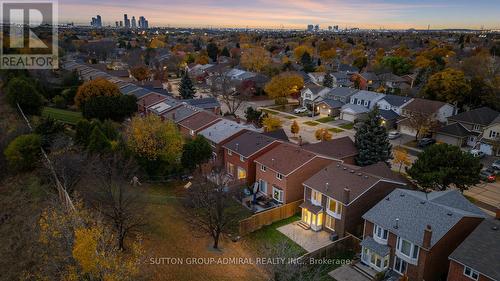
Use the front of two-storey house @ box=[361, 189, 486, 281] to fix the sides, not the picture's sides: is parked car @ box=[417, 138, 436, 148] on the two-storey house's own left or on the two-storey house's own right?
on the two-storey house's own left

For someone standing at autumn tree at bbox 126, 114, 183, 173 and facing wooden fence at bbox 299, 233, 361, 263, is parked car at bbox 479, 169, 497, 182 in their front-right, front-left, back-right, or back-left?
front-left

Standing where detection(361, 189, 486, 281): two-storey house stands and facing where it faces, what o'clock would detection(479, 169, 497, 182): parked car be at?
The parked car is roughly at 11 o'clock from the two-storey house.

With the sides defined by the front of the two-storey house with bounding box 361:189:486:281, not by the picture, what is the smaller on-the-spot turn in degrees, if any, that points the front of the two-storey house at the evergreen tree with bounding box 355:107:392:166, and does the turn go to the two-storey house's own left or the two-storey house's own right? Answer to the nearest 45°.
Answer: approximately 45° to the two-storey house's own left

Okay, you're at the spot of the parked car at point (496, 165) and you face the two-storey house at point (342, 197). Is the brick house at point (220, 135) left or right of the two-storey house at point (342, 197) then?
right

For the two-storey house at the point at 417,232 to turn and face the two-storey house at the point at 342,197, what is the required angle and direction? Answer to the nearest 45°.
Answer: approximately 90° to its left

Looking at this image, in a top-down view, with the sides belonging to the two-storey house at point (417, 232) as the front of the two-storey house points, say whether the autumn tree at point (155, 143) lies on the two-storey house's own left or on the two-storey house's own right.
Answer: on the two-storey house's own left

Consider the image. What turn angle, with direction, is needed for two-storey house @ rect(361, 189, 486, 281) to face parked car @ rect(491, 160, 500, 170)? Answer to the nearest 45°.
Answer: approximately 45° to its left

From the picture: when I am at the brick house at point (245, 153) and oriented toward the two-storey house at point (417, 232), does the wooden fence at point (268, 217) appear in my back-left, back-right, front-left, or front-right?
front-right

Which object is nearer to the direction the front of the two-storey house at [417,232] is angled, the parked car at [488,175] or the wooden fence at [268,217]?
the parked car

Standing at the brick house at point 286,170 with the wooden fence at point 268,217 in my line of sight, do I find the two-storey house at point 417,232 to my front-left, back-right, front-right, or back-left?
front-left

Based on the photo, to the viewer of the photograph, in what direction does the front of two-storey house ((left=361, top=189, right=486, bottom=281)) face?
facing away from the viewer and to the right of the viewer

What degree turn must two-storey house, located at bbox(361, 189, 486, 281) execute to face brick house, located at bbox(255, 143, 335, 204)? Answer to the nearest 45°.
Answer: approximately 90° to its left

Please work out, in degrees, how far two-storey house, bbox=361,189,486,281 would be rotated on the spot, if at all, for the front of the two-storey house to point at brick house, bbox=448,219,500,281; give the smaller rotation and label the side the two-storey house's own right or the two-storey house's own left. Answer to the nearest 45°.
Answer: approximately 90° to the two-storey house's own right
